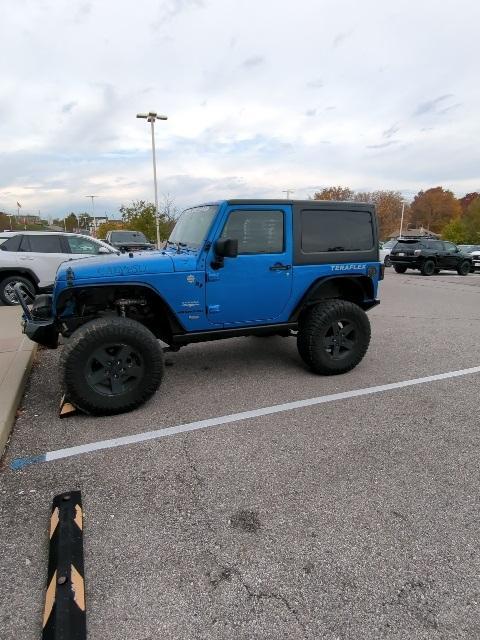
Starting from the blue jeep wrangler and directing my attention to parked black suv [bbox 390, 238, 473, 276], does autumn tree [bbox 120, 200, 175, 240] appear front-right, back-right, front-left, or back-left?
front-left

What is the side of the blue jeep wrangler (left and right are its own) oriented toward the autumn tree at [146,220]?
right

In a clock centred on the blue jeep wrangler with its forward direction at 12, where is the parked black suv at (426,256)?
The parked black suv is roughly at 4 o'clock from the blue jeep wrangler.

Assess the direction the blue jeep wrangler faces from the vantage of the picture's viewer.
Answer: facing to the left of the viewer
